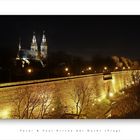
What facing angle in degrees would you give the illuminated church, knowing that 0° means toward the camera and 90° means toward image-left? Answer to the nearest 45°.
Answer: approximately 315°
